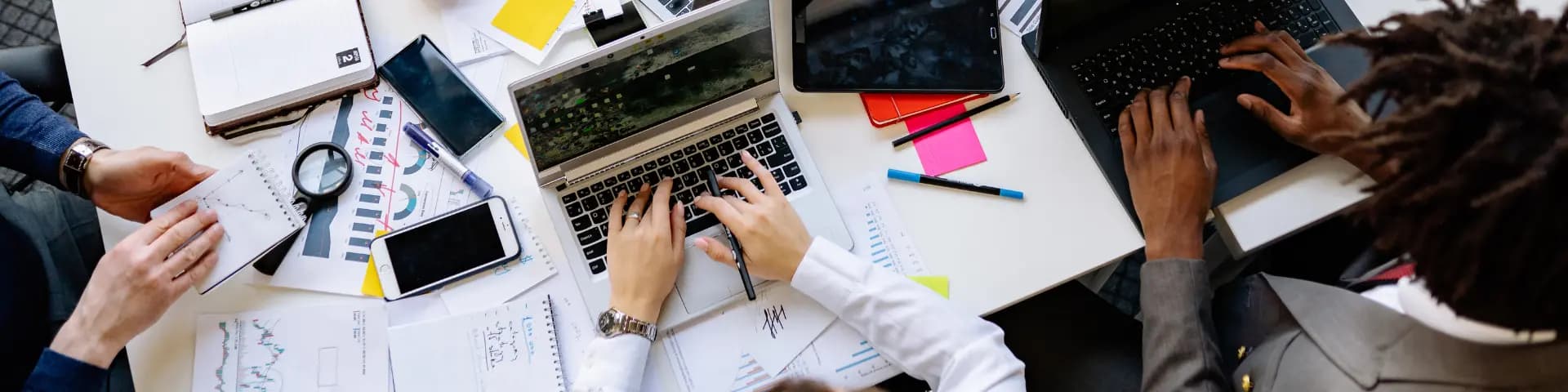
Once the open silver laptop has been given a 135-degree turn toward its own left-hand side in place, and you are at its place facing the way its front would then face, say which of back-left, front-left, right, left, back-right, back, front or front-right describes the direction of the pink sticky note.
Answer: front-right

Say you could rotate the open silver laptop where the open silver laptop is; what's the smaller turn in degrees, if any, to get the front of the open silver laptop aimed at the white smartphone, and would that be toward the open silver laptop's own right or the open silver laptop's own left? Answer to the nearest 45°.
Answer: approximately 90° to the open silver laptop's own right

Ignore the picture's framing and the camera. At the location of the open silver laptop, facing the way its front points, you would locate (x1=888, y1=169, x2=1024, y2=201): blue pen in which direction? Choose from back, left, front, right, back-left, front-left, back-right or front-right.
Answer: left

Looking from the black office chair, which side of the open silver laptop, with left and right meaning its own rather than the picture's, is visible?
right

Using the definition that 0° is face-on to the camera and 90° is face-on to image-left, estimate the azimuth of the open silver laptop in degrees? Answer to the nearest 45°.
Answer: approximately 0°

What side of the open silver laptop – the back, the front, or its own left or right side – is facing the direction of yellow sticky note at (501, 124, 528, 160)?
right

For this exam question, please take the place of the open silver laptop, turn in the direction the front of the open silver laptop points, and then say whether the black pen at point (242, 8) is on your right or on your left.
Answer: on your right

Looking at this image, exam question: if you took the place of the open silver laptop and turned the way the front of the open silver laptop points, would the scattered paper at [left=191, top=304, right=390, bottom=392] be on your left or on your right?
on your right

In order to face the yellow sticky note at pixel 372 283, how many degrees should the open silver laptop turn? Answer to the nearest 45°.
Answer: approximately 90° to its right
